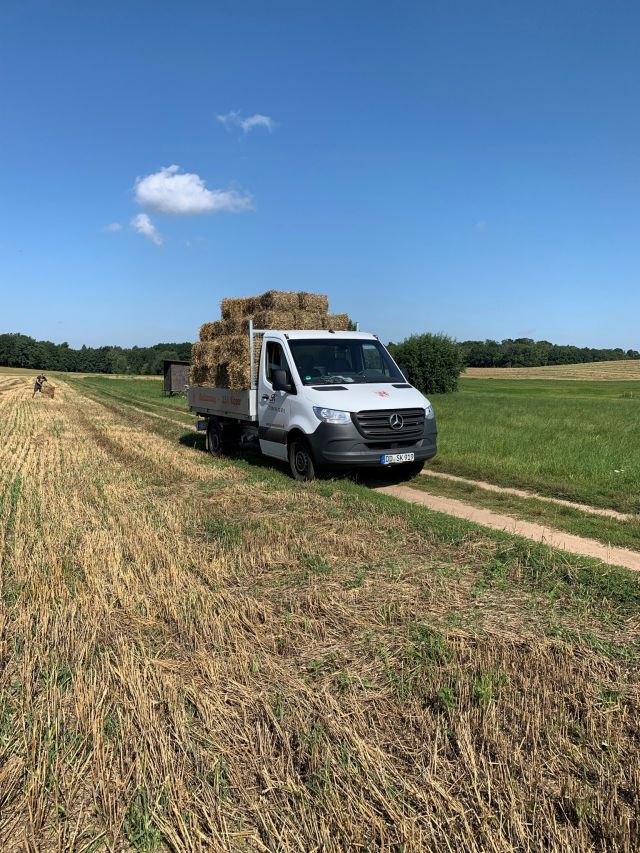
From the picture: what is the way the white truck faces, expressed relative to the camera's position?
facing the viewer and to the right of the viewer

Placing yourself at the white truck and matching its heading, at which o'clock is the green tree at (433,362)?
The green tree is roughly at 8 o'clock from the white truck.
